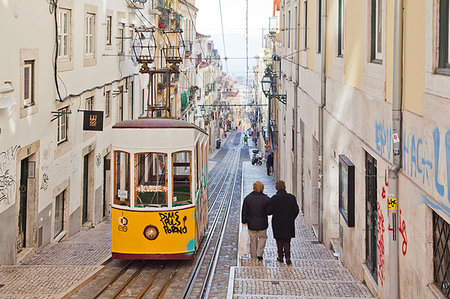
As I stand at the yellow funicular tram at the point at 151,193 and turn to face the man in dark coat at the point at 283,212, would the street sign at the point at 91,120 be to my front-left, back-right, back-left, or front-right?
back-left

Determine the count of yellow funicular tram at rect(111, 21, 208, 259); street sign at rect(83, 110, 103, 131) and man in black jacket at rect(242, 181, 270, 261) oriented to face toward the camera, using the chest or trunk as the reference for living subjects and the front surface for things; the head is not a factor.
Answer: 2

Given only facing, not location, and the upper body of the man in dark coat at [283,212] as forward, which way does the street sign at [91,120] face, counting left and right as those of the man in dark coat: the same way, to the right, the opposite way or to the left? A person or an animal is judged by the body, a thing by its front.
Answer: the opposite way

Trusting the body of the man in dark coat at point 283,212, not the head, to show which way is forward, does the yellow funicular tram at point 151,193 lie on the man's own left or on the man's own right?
on the man's own left

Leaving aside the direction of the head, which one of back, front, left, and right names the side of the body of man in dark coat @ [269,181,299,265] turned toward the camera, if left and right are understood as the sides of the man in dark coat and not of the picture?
back

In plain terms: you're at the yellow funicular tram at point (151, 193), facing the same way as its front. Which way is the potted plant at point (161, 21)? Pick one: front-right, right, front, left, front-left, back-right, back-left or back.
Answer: back

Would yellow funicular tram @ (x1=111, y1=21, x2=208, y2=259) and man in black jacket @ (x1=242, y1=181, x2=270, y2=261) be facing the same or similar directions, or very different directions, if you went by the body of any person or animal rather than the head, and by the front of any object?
very different directions
